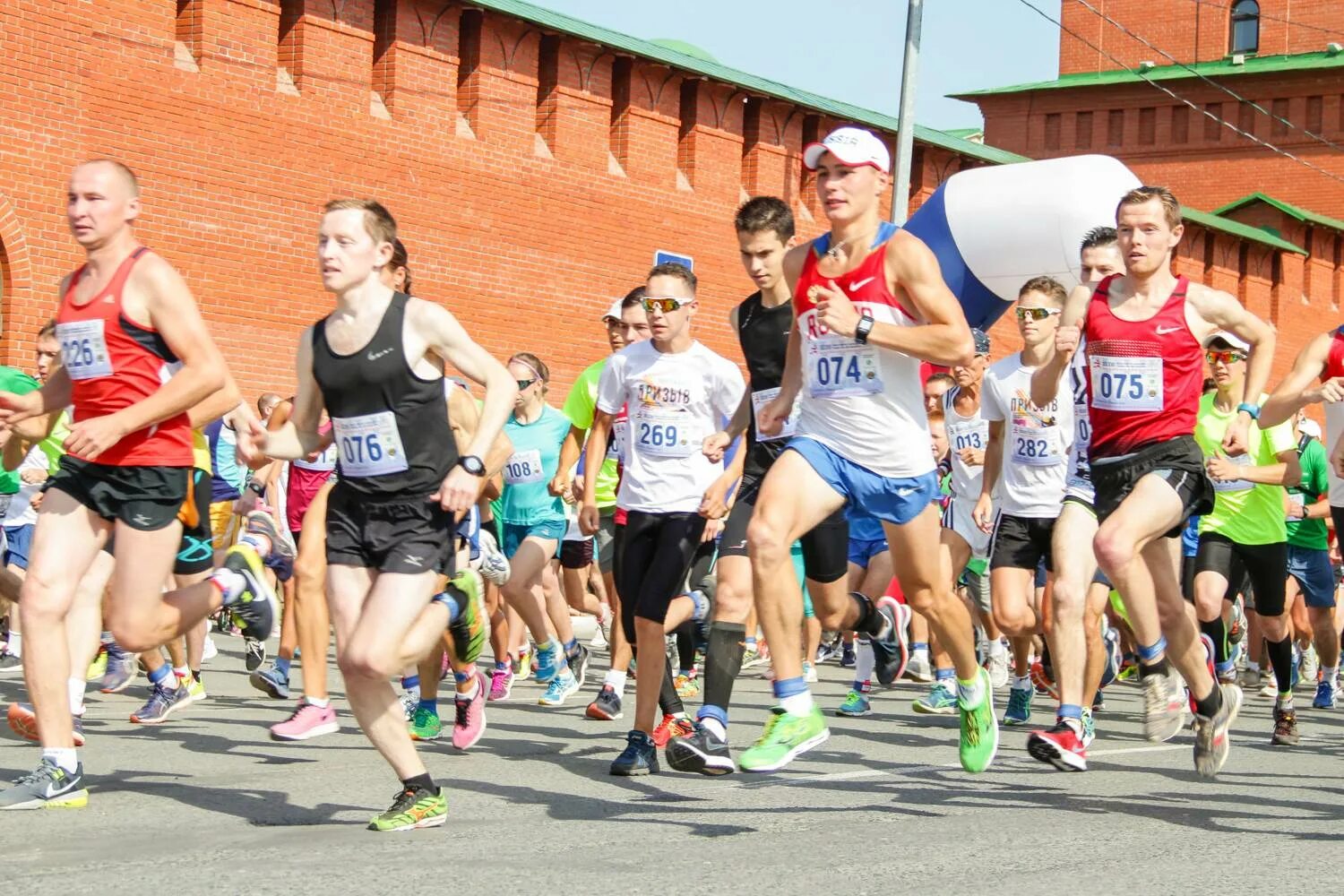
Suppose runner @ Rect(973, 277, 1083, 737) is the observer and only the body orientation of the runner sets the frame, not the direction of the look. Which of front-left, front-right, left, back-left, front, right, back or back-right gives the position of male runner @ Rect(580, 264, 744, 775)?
front-right

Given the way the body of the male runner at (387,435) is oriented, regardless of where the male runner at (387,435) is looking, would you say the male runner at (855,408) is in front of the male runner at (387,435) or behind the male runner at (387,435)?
behind

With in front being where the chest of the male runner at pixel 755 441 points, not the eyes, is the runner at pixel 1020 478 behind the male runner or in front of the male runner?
behind

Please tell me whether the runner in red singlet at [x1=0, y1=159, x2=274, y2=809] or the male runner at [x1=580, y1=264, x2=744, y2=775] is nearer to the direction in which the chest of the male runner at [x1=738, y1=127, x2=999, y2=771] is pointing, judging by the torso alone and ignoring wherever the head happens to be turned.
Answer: the runner in red singlet

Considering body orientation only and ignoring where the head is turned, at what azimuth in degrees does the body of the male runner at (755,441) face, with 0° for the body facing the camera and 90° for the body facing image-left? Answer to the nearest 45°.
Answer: approximately 45°
